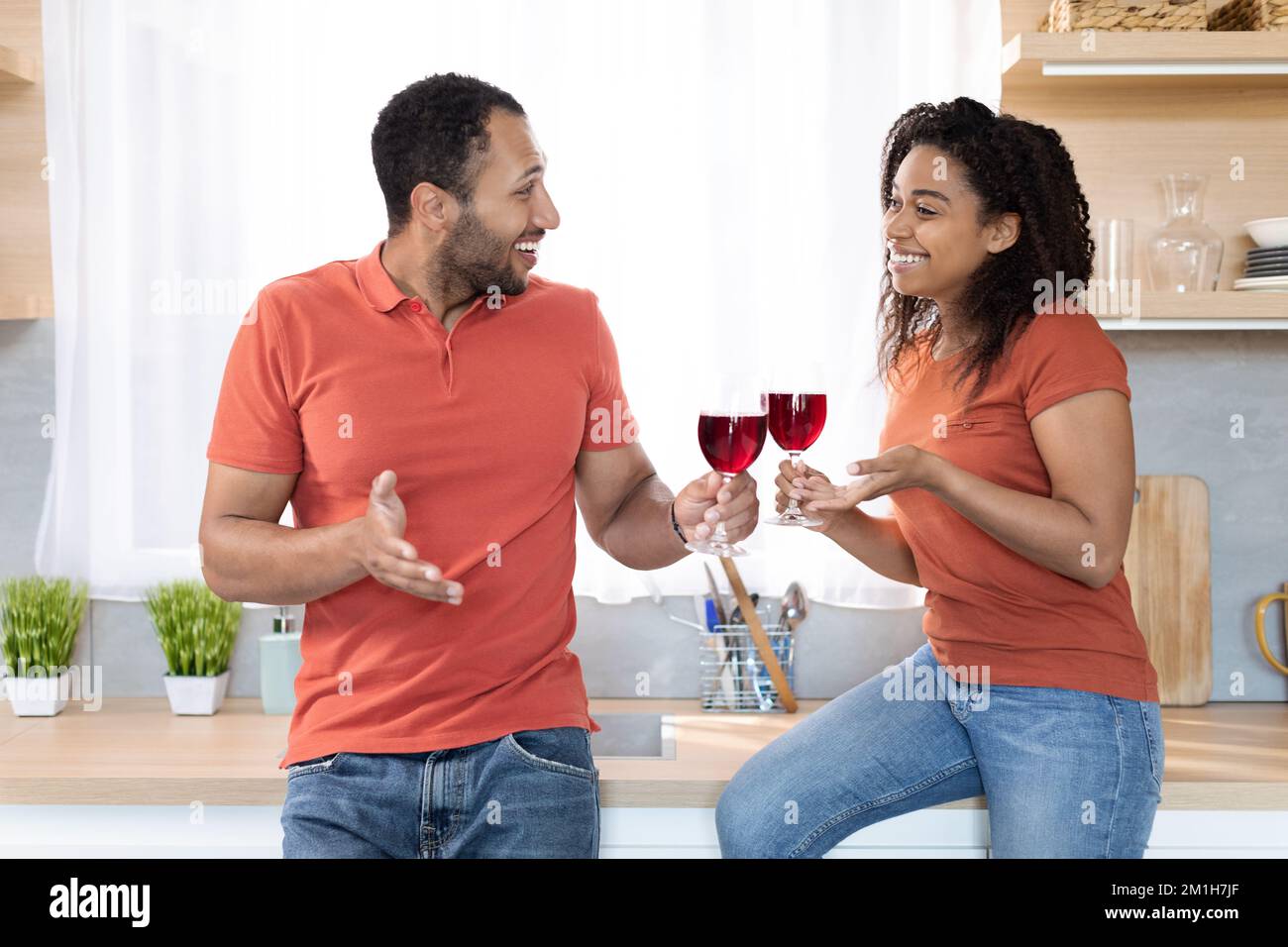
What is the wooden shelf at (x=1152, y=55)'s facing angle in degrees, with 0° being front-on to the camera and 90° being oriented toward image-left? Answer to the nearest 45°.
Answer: approximately 0°

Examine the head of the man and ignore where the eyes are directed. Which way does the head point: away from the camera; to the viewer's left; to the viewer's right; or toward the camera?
to the viewer's right

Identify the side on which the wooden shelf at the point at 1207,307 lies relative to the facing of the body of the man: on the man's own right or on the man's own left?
on the man's own left

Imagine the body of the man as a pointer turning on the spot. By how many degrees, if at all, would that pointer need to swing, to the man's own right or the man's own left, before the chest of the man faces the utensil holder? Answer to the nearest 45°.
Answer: approximately 135° to the man's own left

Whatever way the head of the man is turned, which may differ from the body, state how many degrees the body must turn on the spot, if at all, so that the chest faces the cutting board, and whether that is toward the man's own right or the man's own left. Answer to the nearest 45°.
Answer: approximately 135° to the man's own left
